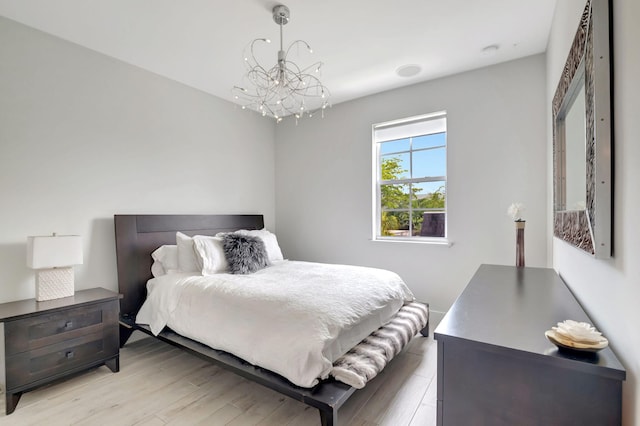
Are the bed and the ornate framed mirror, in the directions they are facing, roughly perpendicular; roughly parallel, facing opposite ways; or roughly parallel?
roughly parallel, facing opposite ways

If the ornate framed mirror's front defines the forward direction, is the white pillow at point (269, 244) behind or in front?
in front

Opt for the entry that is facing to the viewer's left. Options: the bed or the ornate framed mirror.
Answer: the ornate framed mirror

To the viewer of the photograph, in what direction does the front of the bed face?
facing the viewer and to the right of the viewer

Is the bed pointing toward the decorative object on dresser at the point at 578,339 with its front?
yes

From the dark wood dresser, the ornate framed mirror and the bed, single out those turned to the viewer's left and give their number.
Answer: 2

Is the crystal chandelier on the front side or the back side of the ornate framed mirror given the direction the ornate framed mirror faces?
on the front side

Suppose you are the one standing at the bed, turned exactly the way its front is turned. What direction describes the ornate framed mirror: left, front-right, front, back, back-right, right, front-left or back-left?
front

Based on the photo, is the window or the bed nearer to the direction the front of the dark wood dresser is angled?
the bed

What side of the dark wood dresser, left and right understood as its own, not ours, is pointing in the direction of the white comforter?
front

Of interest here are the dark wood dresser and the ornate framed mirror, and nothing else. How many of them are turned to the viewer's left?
2

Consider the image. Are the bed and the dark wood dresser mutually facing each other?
yes

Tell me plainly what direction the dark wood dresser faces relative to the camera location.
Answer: facing to the left of the viewer

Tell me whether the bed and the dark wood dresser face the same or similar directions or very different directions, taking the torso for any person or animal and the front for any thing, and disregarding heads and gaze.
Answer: very different directions

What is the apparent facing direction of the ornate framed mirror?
to the viewer's left

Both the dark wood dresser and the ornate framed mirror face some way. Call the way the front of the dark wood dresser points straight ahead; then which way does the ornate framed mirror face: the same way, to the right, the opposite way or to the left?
the same way
